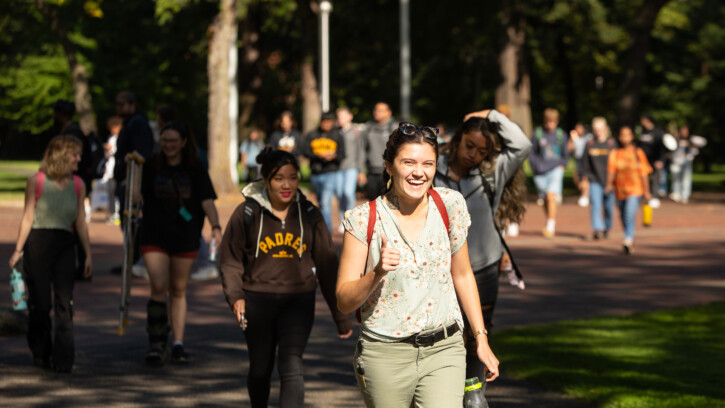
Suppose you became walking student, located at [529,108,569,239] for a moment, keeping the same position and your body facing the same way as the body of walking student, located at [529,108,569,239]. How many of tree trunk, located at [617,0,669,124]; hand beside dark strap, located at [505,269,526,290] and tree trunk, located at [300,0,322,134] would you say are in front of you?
1

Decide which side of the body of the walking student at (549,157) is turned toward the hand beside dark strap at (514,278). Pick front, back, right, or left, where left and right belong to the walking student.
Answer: front

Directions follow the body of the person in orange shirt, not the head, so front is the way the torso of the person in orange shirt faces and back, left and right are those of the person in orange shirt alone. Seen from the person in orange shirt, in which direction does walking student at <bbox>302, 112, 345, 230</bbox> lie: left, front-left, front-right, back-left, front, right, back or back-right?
right

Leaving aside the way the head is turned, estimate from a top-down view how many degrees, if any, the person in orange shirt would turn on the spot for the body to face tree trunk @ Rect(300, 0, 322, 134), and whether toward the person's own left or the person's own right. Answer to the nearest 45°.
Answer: approximately 135° to the person's own right

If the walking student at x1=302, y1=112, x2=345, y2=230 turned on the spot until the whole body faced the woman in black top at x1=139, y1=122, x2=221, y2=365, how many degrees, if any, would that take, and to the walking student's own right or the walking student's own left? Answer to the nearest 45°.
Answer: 0° — they already face them

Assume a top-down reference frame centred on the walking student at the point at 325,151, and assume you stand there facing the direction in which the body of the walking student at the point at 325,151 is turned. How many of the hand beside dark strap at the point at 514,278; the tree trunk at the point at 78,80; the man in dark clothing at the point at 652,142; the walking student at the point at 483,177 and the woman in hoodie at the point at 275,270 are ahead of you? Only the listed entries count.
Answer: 3

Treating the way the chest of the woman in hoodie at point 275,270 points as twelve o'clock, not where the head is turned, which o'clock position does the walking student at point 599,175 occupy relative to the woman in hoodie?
The walking student is roughly at 7 o'clock from the woman in hoodie.

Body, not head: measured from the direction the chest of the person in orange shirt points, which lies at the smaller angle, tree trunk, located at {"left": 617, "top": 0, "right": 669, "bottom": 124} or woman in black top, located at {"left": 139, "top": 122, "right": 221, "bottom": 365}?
the woman in black top

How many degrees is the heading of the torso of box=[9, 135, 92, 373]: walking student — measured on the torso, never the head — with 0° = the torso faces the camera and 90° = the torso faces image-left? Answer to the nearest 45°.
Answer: approximately 0°
